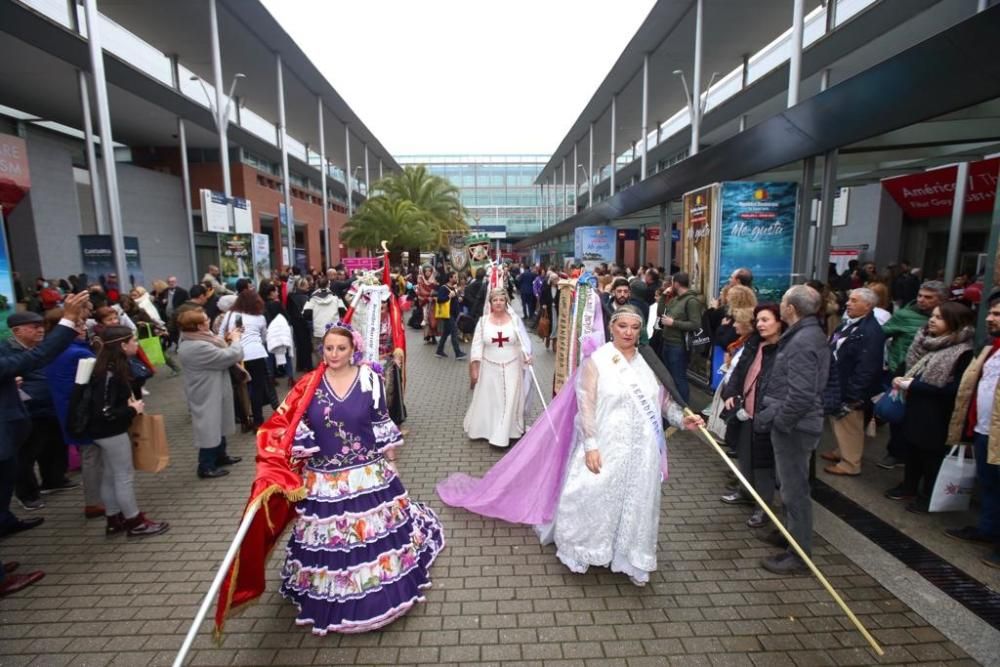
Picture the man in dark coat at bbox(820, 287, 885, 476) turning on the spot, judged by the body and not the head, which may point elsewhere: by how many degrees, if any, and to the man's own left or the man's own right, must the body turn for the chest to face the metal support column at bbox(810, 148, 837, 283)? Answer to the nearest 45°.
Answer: approximately 90° to the man's own right

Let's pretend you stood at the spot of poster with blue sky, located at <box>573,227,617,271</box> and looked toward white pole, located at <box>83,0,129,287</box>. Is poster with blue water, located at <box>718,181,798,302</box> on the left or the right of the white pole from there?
left

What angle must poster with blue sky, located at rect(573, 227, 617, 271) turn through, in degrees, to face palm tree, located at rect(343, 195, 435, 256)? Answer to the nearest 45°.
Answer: approximately 135° to its right

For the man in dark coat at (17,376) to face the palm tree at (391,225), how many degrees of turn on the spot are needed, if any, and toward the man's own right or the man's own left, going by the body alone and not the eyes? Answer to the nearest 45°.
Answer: approximately 45° to the man's own left

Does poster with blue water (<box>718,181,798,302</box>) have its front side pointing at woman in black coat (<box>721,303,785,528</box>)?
yes

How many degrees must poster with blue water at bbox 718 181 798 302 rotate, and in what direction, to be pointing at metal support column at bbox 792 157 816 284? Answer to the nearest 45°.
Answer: approximately 90° to its left

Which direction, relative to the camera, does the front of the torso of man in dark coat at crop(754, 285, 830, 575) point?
to the viewer's left

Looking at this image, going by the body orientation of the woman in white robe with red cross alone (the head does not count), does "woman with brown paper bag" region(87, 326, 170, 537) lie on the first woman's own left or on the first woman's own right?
on the first woman's own right

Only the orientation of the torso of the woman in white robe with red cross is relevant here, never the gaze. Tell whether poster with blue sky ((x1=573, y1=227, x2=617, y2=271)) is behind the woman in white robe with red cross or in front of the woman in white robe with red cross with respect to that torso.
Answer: behind

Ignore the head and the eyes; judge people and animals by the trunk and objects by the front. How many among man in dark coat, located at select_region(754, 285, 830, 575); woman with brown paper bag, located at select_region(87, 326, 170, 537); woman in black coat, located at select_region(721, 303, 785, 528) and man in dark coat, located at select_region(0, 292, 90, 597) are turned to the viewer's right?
2

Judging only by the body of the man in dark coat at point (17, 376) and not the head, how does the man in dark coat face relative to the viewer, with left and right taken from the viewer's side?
facing to the right of the viewer

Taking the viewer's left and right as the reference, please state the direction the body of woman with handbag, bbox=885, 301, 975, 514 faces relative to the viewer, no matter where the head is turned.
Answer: facing to the left of the viewer
